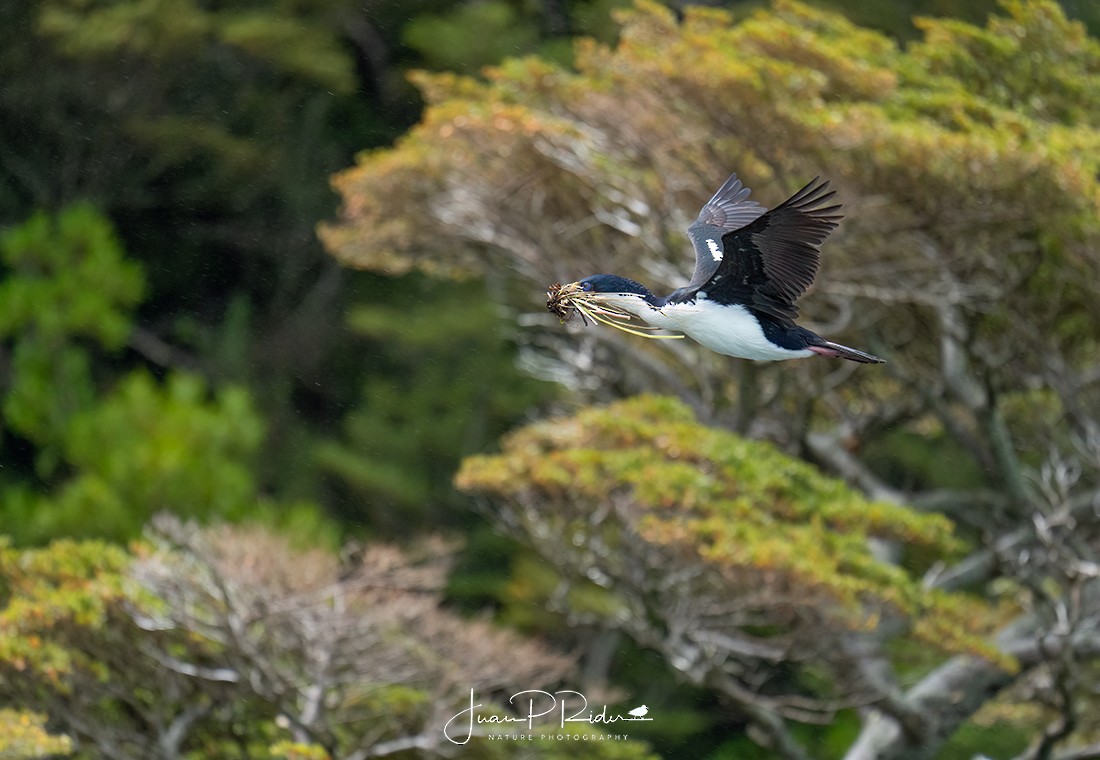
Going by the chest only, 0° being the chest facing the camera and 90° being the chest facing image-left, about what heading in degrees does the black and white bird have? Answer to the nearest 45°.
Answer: approximately 90°

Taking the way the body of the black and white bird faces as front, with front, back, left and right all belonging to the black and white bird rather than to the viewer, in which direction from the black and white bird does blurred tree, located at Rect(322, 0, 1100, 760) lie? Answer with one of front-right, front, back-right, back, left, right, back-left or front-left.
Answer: right
